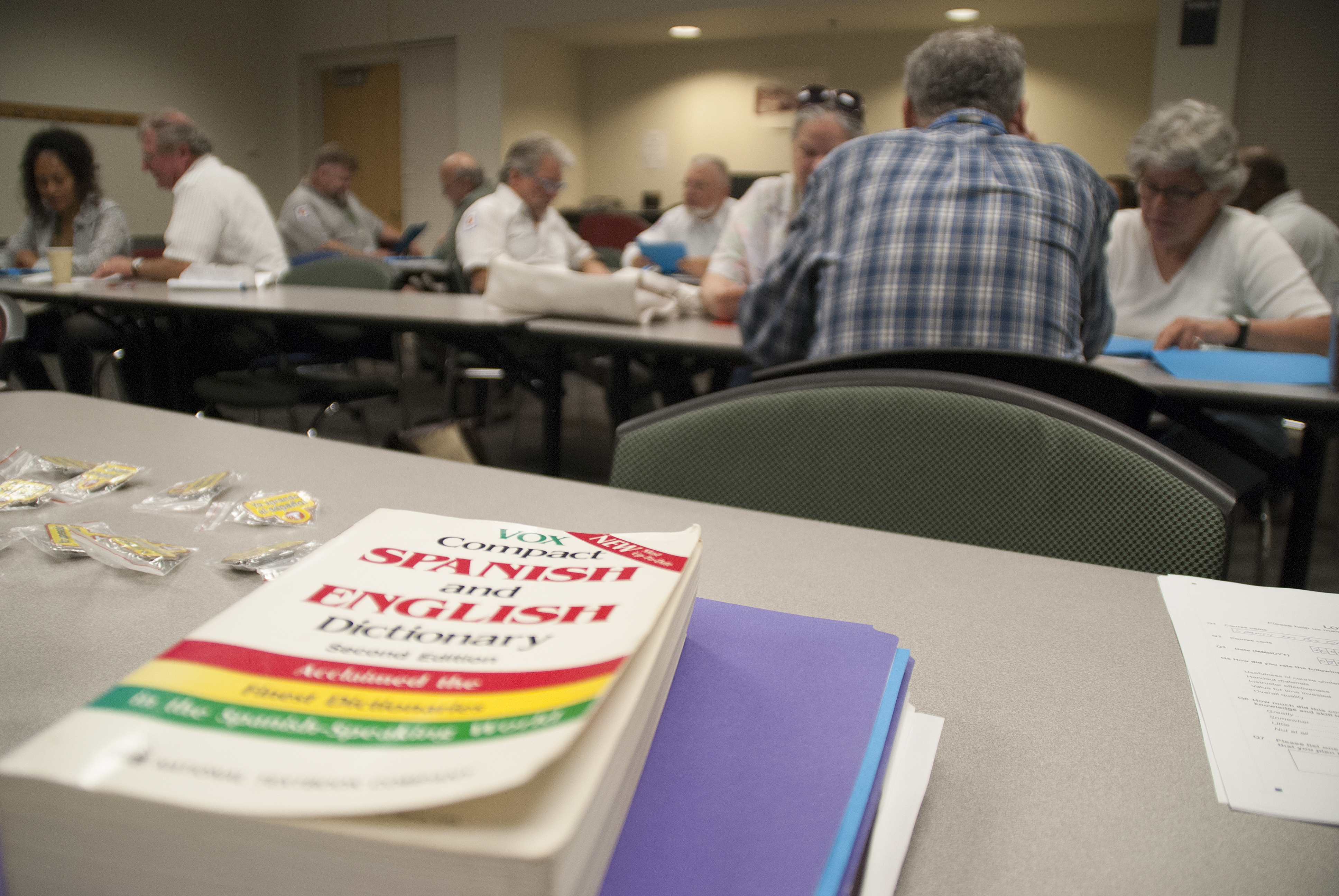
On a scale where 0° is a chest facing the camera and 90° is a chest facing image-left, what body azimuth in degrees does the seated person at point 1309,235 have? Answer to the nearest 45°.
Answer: approximately 90°

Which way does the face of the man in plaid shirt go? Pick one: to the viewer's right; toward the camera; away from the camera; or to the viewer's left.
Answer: away from the camera

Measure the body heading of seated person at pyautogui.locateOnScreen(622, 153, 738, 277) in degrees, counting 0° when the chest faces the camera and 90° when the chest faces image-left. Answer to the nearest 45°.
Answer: approximately 45°

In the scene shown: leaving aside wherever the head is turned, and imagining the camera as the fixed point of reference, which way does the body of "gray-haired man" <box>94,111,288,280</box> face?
to the viewer's left

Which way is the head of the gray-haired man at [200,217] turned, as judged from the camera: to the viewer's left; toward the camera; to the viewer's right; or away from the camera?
to the viewer's left

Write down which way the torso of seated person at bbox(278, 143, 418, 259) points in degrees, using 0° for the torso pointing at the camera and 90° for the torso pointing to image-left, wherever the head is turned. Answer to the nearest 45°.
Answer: approximately 315°

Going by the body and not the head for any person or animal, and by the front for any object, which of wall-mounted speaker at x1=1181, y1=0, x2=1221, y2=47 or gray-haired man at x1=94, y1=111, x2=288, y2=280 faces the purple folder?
the wall-mounted speaker

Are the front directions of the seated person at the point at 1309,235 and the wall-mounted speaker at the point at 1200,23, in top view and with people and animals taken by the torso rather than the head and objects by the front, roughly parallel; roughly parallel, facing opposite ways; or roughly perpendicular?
roughly perpendicular

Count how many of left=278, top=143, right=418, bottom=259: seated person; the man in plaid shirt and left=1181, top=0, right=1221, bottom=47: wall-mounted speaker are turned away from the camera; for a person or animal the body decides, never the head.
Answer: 1

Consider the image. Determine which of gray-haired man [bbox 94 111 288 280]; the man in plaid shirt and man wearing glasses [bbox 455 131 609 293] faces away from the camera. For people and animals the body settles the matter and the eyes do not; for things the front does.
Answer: the man in plaid shirt

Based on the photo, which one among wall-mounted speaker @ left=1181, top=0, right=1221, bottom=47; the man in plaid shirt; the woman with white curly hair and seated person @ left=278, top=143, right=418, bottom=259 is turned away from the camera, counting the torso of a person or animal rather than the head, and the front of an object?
the man in plaid shirt

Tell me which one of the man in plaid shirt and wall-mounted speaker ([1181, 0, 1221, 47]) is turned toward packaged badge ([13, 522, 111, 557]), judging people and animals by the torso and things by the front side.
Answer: the wall-mounted speaker

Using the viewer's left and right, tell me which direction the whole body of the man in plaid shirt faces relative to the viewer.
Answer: facing away from the viewer
